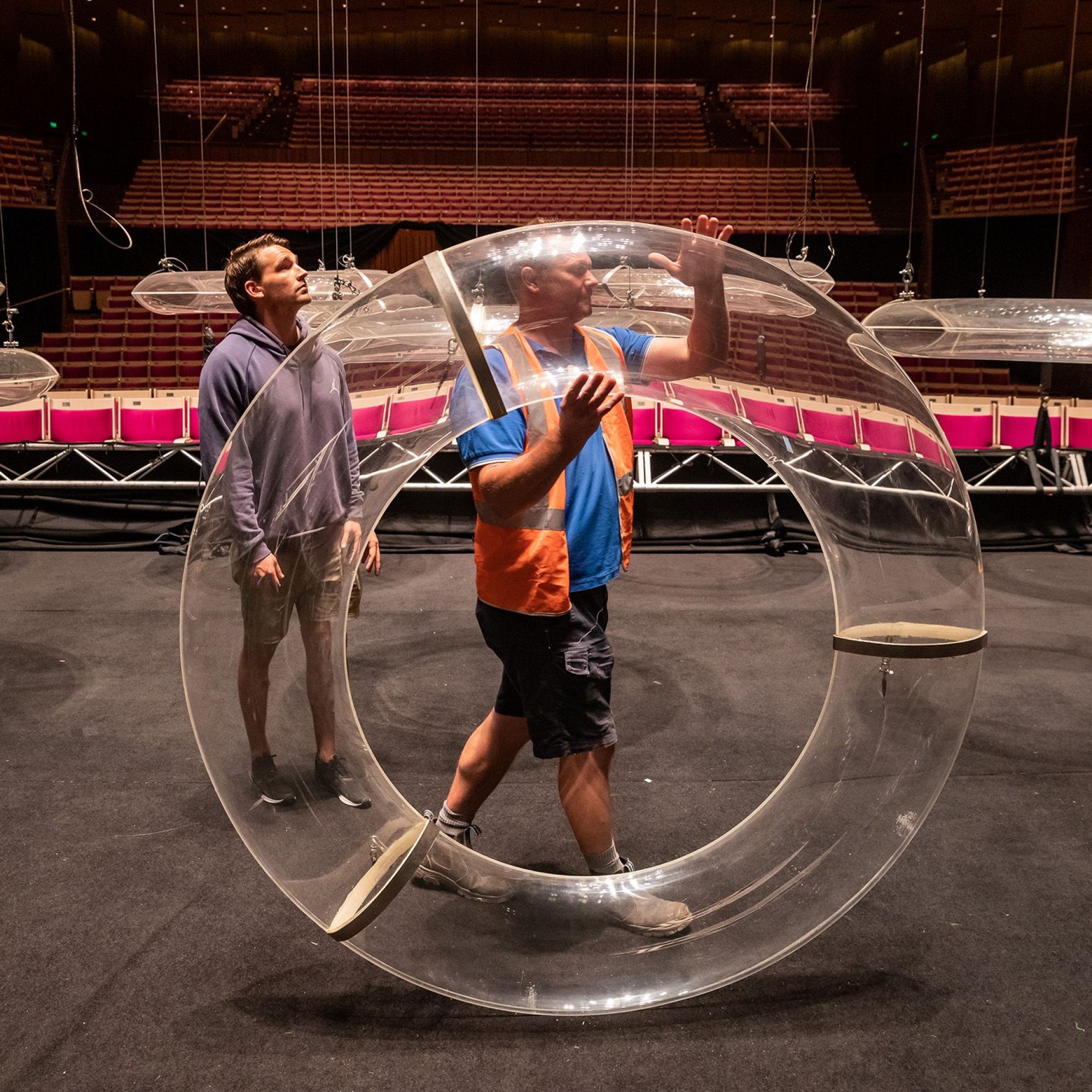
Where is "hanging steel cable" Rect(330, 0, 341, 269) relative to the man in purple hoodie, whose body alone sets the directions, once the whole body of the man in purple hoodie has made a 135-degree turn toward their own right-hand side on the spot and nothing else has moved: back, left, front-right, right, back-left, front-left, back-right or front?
right

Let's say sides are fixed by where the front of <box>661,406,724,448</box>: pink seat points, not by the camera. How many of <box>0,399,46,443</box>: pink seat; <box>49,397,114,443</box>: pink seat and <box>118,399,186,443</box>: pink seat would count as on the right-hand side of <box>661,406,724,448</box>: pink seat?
3

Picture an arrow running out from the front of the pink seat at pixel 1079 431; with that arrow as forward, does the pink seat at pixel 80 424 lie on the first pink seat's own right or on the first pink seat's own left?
on the first pink seat's own right

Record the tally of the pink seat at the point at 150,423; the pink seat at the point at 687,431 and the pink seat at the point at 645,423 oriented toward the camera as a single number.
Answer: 3
